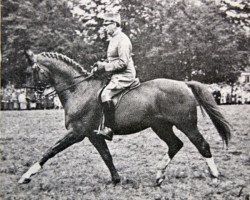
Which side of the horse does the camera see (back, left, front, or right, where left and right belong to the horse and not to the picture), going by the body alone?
left

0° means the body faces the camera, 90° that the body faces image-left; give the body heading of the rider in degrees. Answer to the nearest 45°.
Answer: approximately 90°
